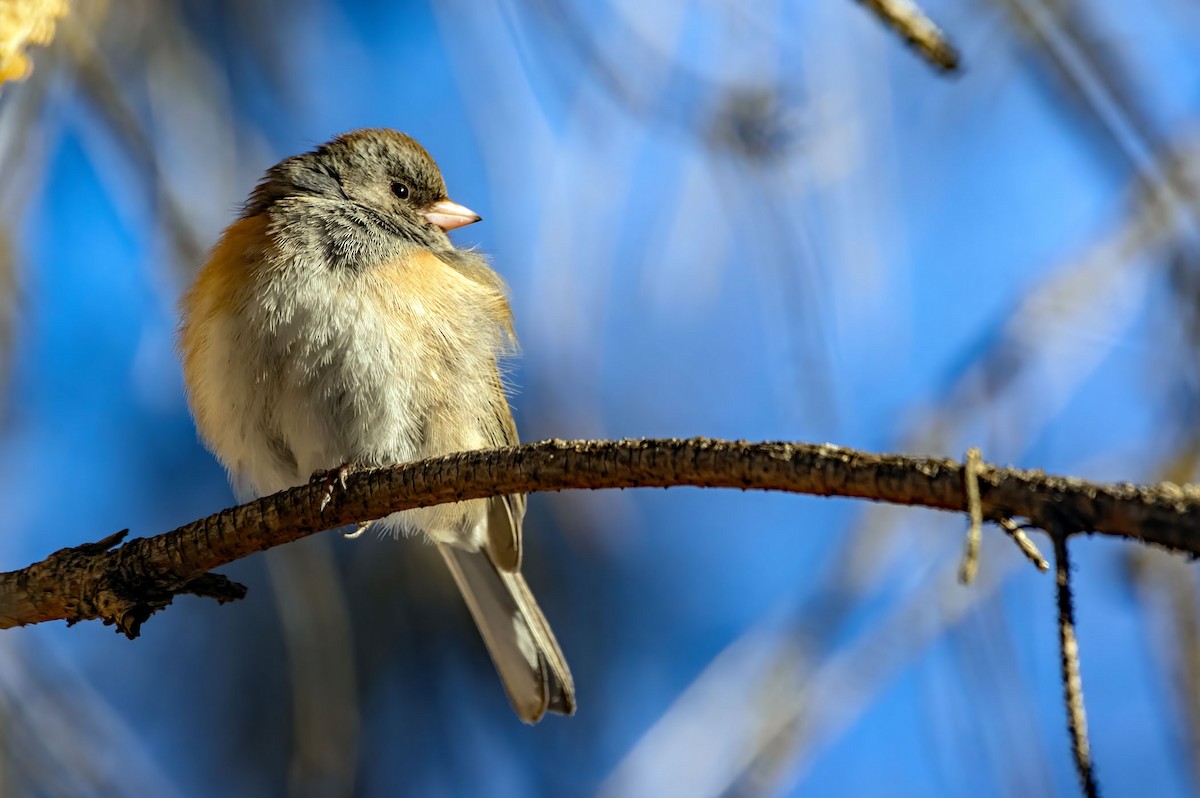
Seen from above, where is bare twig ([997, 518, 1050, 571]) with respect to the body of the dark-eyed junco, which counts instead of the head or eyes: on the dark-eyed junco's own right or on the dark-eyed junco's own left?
on the dark-eyed junco's own left

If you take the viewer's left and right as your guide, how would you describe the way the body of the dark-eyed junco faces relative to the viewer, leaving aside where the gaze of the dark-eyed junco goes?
facing the viewer and to the left of the viewer

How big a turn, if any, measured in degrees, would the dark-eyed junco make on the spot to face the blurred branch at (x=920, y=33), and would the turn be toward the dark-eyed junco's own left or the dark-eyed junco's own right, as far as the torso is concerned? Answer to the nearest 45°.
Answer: approximately 90° to the dark-eyed junco's own left

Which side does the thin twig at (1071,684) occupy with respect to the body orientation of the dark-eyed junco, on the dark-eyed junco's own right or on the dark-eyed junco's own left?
on the dark-eyed junco's own left
